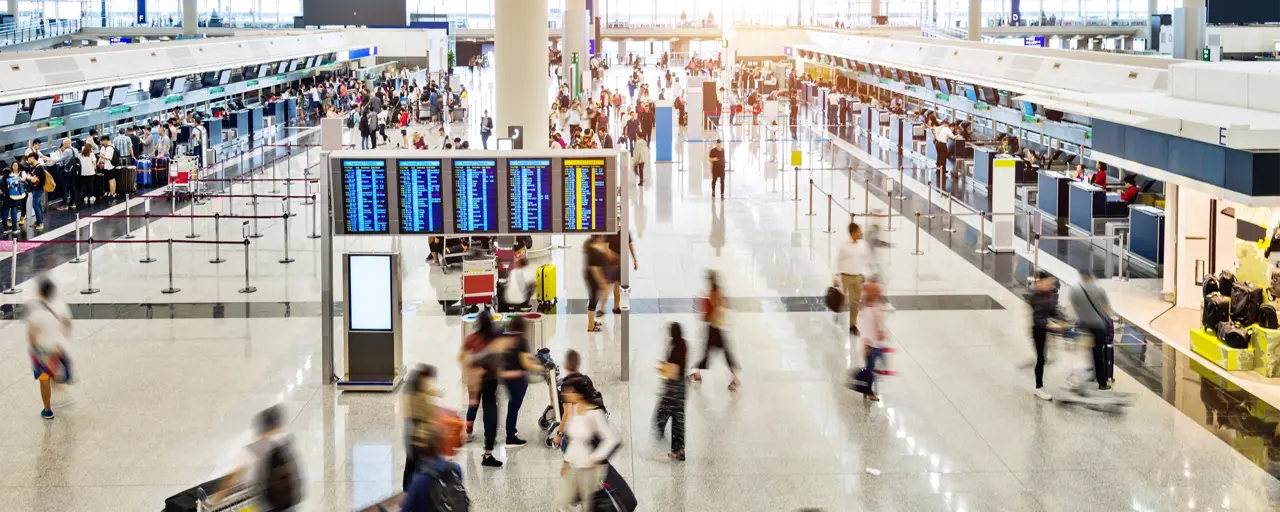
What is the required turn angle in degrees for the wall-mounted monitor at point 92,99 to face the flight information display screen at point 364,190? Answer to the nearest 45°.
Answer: approximately 45° to its right

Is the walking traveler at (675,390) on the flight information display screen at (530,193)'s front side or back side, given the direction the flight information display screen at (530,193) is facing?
on the front side

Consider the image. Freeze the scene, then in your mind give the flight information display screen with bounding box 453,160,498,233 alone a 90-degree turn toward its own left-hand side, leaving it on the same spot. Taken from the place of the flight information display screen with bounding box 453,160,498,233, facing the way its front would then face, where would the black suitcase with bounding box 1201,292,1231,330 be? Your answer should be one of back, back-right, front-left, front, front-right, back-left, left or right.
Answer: front

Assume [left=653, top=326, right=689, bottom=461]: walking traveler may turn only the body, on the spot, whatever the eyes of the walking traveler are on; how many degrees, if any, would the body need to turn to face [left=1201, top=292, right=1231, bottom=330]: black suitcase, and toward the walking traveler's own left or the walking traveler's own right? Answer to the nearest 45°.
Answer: approximately 135° to the walking traveler's own right

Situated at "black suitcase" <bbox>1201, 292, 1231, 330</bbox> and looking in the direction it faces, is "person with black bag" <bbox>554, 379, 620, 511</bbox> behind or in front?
in front

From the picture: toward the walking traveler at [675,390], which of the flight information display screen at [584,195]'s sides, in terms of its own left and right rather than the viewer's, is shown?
front
